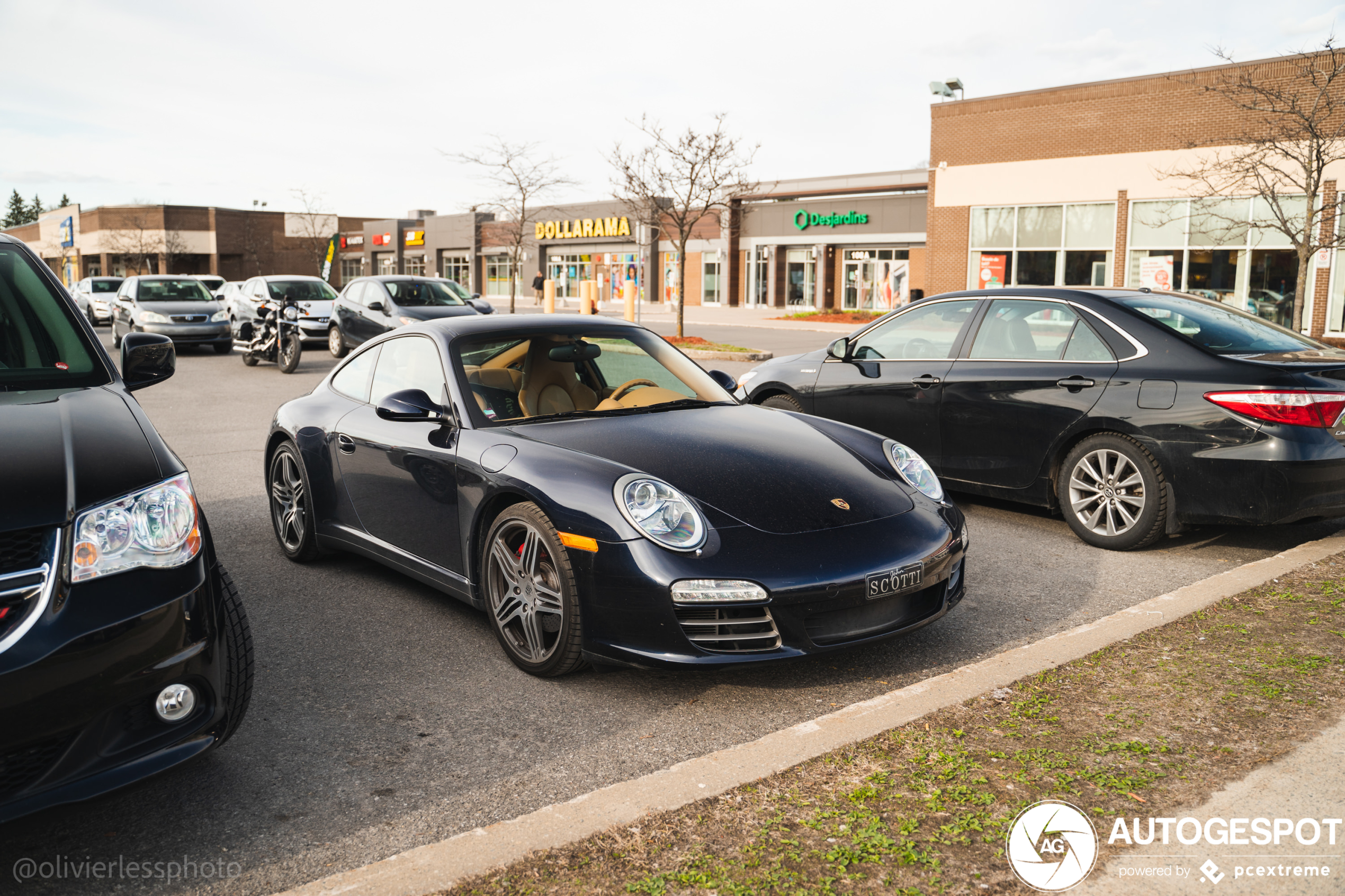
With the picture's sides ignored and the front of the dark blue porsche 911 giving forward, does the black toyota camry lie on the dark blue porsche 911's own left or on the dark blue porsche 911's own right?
on the dark blue porsche 911's own left

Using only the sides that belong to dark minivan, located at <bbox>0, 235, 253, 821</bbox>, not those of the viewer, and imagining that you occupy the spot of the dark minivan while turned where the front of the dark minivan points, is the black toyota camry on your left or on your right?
on your left

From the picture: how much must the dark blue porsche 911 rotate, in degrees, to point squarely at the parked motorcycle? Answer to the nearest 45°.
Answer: approximately 135° to its left

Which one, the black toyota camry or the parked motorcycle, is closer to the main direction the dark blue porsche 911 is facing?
the black toyota camry
